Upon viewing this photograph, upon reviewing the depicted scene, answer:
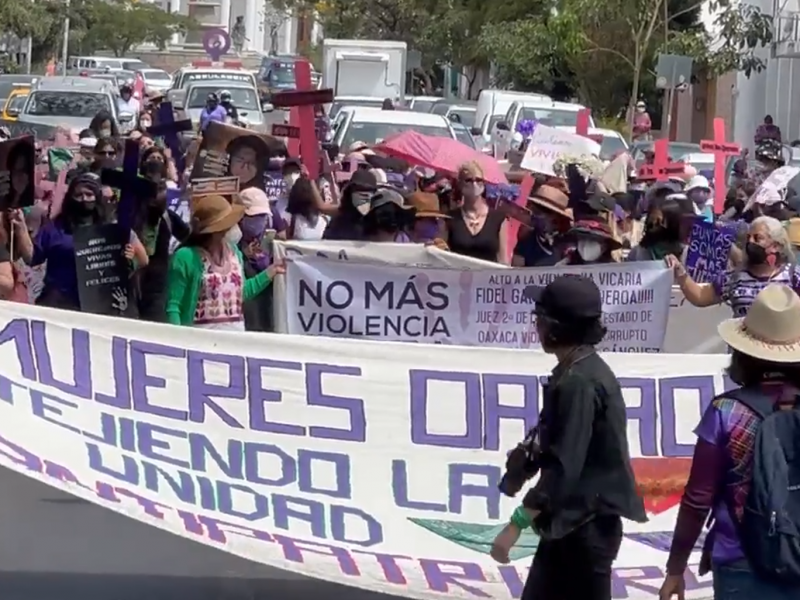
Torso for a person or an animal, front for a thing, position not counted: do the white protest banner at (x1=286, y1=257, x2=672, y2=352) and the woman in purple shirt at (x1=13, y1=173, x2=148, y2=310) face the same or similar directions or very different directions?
same or similar directions

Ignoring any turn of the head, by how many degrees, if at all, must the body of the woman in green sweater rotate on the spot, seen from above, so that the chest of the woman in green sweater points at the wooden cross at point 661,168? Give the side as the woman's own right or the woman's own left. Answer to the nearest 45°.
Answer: approximately 90° to the woman's own left

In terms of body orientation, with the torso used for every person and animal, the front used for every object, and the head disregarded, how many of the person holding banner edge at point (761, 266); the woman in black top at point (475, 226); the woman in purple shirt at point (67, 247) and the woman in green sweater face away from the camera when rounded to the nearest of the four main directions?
0

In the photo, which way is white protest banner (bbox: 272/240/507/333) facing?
toward the camera

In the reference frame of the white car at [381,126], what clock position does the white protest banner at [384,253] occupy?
The white protest banner is roughly at 12 o'clock from the white car.

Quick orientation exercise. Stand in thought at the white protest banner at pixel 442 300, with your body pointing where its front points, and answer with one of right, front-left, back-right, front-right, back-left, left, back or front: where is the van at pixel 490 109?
back

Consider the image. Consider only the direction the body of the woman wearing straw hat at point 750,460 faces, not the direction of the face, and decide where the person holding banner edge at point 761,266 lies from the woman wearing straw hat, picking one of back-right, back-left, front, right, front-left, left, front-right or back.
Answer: front

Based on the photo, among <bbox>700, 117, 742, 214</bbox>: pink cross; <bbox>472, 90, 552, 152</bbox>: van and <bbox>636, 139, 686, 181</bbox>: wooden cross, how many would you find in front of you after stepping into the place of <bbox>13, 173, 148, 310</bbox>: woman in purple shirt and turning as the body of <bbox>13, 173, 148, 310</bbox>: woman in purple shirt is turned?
0

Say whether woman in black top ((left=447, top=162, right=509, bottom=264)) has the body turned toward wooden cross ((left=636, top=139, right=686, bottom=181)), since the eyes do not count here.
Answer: no

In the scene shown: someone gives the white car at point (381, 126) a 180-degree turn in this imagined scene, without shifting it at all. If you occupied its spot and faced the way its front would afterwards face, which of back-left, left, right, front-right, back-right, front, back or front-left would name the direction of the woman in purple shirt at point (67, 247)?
back

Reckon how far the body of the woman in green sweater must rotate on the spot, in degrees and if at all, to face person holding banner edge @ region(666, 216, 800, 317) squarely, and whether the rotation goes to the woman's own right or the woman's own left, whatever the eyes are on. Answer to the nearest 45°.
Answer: approximately 45° to the woman's own left

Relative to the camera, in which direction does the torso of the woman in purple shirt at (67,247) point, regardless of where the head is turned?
toward the camera

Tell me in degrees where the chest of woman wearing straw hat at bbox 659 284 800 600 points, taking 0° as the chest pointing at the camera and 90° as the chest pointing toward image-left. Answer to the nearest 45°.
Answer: approximately 180°

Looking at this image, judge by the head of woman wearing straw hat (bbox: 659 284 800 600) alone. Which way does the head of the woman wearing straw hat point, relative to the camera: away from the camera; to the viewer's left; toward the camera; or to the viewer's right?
away from the camera

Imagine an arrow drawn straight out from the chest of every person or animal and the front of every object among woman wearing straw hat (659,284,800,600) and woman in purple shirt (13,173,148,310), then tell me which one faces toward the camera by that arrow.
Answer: the woman in purple shirt

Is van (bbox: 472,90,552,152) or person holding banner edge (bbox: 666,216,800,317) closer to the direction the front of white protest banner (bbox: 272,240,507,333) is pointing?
the person holding banner edge

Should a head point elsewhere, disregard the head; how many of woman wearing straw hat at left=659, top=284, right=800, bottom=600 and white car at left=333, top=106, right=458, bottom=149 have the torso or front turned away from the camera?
1

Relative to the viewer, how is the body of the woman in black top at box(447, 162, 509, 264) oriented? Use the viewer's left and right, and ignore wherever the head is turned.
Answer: facing the viewer

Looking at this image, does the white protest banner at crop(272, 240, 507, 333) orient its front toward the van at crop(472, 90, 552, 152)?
no

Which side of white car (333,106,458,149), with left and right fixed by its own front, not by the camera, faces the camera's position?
front

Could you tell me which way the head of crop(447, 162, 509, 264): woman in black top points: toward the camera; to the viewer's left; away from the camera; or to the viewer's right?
toward the camera

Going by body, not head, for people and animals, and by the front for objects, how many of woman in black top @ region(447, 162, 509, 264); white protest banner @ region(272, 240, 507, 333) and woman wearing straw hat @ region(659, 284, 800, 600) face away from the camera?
1

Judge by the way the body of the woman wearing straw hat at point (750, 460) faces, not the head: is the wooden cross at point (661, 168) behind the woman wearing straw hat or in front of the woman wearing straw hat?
in front

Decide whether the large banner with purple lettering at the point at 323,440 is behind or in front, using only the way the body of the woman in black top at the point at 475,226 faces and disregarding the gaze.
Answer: in front
